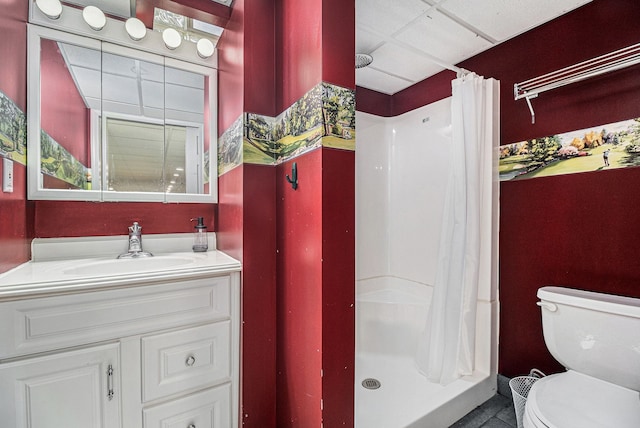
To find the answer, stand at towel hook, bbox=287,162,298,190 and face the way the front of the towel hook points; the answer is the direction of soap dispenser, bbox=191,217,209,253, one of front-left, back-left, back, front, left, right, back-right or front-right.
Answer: right

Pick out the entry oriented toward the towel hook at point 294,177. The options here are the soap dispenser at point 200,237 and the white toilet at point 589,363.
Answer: the white toilet

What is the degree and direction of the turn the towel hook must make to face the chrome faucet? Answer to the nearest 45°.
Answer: approximately 90° to its right

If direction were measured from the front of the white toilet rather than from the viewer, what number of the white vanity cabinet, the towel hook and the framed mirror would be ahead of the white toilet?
3

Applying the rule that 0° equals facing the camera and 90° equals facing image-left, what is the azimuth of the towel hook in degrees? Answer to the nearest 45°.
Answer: approximately 45°

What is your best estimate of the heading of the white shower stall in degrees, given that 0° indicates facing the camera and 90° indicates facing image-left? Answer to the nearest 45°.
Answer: approximately 315°
